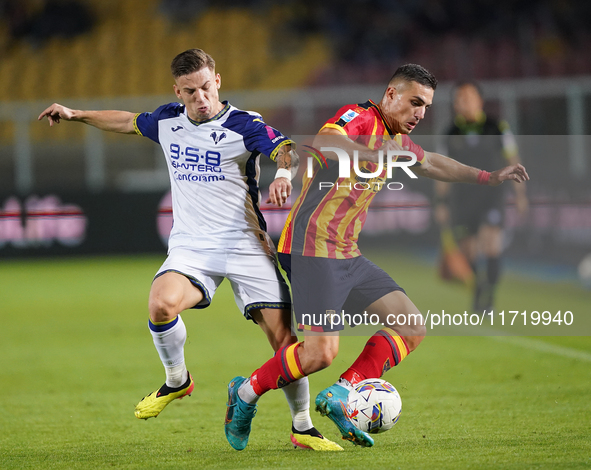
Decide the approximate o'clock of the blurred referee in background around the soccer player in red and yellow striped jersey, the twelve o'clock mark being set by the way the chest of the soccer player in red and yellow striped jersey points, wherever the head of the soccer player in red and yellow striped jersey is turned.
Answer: The blurred referee in background is roughly at 8 o'clock from the soccer player in red and yellow striped jersey.
